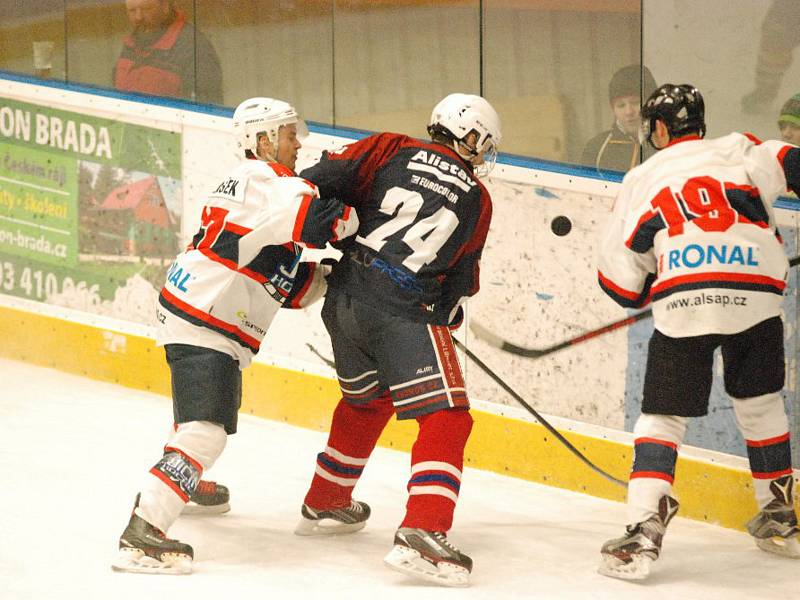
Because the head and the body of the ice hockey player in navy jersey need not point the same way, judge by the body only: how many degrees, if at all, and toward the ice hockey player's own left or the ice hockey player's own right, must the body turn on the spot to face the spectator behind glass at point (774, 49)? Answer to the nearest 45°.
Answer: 0° — they already face them

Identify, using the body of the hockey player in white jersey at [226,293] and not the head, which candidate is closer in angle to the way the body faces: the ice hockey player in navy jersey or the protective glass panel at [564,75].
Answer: the ice hockey player in navy jersey

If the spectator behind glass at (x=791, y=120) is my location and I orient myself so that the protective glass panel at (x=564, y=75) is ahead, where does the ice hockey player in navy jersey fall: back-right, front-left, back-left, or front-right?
front-left

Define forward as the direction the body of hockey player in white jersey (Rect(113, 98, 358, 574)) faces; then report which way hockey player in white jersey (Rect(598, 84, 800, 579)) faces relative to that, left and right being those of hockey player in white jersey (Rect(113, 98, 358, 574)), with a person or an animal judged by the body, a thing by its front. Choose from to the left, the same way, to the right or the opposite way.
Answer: to the left

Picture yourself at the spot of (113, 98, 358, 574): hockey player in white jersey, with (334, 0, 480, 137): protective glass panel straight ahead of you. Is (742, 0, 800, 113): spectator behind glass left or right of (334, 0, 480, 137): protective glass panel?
right

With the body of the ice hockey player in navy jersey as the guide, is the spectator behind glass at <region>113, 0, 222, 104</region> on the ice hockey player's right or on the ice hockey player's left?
on the ice hockey player's left

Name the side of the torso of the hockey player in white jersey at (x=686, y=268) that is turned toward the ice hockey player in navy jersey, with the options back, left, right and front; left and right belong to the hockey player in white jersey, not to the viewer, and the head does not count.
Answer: left

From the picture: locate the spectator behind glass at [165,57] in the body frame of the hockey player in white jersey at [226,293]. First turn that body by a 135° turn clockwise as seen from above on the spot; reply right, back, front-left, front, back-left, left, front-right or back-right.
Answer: back-right

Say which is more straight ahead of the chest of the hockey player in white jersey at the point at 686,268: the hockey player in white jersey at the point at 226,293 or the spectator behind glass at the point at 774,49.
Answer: the spectator behind glass

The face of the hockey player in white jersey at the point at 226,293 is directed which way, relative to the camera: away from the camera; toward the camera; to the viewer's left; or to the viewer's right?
to the viewer's right

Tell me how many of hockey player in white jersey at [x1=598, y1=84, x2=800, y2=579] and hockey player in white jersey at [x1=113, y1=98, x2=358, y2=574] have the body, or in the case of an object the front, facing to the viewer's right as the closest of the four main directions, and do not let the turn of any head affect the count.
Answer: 1

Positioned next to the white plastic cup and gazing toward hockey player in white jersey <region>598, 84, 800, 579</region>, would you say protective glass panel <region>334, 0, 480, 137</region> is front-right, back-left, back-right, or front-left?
front-left

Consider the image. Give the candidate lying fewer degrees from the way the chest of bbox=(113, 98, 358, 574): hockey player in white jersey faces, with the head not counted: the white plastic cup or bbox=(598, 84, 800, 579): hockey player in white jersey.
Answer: the hockey player in white jersey

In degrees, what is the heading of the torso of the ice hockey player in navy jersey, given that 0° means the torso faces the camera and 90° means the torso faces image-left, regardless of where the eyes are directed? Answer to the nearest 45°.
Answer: approximately 225°

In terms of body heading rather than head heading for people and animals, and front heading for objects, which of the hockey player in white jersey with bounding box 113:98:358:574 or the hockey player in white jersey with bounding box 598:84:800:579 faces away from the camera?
the hockey player in white jersey with bounding box 598:84:800:579

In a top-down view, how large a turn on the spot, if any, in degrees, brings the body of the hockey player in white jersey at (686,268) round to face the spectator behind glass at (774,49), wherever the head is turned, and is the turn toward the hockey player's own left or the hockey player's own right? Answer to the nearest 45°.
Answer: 0° — they already face them

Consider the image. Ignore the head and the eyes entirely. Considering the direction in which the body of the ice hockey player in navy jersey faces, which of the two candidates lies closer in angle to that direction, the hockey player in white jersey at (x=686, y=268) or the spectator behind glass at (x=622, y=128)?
the spectator behind glass

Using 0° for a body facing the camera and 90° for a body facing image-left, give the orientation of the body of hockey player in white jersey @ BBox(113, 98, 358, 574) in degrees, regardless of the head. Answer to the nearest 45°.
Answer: approximately 270°

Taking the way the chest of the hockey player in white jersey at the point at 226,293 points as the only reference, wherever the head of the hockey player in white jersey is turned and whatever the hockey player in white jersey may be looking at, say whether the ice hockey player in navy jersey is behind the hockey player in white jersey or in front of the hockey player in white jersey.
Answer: in front

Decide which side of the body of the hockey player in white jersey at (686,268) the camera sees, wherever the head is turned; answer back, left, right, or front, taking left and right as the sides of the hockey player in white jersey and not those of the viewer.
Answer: back

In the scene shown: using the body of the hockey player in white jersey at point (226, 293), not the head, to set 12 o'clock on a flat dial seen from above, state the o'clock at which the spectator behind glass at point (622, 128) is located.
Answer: The spectator behind glass is roughly at 11 o'clock from the hockey player in white jersey.

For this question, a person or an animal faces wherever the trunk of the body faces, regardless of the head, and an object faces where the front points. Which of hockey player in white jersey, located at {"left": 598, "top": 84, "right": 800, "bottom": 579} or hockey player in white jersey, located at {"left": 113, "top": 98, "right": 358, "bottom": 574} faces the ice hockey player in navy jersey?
hockey player in white jersey, located at {"left": 113, "top": 98, "right": 358, "bottom": 574}
